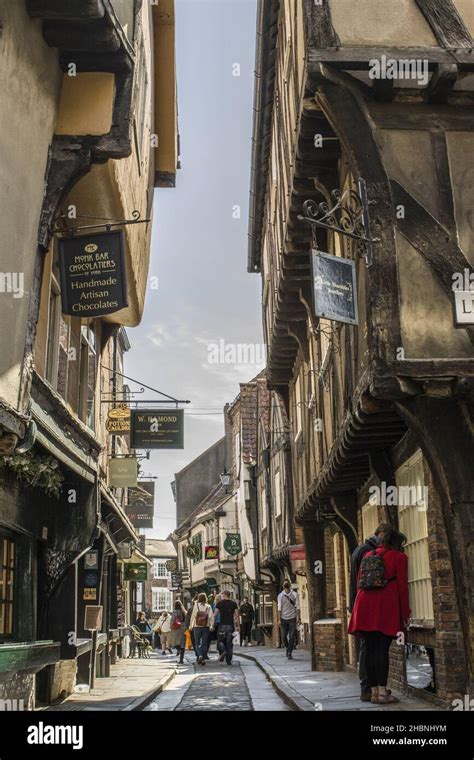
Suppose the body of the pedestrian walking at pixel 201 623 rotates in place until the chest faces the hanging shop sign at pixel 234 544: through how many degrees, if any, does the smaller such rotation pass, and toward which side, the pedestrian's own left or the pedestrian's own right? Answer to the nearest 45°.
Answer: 0° — they already face it

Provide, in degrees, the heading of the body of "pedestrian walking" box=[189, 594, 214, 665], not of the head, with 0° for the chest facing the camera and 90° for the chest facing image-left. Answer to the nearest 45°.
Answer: approximately 180°

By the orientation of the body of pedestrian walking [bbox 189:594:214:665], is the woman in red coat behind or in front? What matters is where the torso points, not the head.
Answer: behind

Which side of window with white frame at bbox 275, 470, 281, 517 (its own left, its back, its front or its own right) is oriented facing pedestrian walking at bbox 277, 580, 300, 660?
left

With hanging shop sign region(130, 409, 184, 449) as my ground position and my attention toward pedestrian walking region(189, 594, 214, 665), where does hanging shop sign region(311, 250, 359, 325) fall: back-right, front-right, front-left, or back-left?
back-right

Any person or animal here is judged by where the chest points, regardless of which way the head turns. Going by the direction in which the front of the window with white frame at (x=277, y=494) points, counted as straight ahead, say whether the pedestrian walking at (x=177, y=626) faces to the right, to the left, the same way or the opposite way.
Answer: to the right

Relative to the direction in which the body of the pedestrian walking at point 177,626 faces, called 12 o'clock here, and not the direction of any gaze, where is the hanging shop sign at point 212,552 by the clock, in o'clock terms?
The hanging shop sign is roughly at 12 o'clock from the pedestrian walking.

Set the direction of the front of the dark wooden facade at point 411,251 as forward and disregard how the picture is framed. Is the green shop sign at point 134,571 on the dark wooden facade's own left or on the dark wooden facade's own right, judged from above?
on the dark wooden facade's own right

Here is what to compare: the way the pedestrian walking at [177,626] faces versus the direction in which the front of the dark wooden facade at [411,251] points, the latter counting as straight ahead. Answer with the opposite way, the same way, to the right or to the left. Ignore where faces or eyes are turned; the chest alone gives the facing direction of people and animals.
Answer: to the right

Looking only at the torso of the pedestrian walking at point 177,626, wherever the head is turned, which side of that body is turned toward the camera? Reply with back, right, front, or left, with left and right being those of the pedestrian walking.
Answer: back

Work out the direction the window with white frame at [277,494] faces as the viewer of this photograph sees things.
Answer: facing to the left of the viewer

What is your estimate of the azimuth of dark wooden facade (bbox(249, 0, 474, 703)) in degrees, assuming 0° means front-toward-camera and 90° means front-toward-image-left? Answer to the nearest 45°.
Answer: approximately 90°
